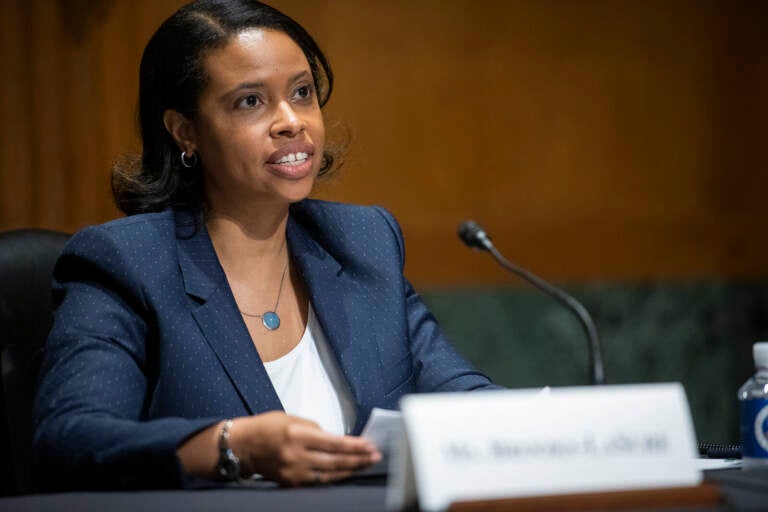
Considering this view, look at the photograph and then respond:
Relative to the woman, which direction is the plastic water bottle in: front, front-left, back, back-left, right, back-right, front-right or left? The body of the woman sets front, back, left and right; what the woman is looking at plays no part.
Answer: front

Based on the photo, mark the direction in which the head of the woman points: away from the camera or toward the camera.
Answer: toward the camera

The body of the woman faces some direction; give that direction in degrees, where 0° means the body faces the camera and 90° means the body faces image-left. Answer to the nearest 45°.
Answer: approximately 315°

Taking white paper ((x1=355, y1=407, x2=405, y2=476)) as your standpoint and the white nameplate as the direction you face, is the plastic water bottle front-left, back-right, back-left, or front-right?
front-left
